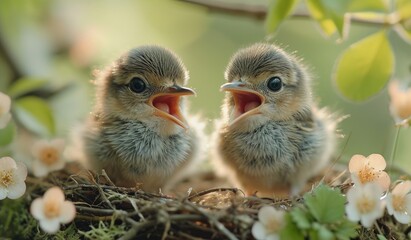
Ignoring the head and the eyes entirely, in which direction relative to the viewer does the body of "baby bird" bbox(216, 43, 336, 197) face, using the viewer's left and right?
facing the viewer and to the left of the viewer

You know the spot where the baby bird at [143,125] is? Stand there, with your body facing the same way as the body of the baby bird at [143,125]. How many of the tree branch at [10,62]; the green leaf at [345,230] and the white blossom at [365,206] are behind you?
1

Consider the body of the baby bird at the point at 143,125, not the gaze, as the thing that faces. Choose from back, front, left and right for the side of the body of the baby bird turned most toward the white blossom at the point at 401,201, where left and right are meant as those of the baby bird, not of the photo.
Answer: front

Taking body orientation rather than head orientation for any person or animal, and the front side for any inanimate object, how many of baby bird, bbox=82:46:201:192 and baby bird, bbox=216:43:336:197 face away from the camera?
0

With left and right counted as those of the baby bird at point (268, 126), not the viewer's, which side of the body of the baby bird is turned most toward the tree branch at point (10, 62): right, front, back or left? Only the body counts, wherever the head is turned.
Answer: right
